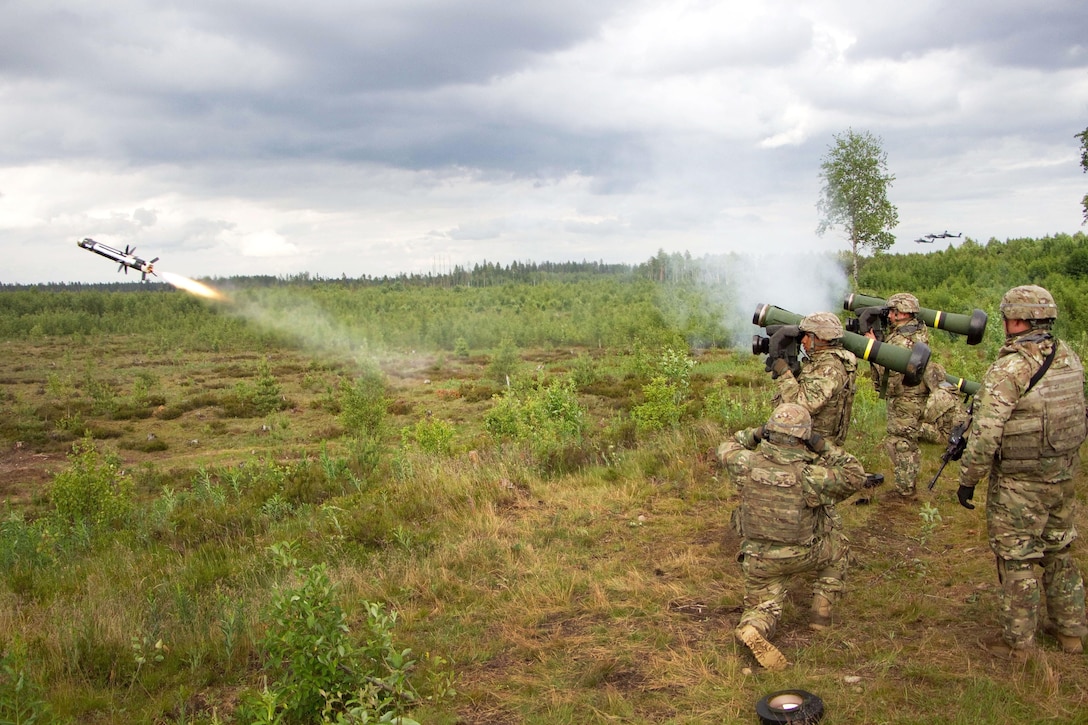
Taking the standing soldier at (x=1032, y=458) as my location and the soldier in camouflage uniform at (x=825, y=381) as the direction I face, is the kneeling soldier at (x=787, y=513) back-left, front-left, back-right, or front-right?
front-left

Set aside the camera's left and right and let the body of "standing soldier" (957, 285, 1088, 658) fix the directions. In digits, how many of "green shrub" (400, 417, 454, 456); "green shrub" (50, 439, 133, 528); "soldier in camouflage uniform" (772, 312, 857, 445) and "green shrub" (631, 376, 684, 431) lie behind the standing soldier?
0

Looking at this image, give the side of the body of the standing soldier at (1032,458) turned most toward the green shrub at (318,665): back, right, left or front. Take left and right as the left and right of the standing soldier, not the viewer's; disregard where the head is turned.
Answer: left

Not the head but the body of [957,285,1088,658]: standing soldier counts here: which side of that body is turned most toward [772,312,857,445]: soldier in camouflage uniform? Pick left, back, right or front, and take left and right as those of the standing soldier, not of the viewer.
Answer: front

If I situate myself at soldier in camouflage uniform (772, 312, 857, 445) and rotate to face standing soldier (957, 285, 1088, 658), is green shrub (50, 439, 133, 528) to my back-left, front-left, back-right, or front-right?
back-right

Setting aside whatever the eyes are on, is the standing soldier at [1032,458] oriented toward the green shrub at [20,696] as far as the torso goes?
no

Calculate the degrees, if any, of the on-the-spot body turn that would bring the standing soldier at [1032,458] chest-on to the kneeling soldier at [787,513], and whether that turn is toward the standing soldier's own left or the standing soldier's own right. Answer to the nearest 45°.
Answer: approximately 45° to the standing soldier's own left

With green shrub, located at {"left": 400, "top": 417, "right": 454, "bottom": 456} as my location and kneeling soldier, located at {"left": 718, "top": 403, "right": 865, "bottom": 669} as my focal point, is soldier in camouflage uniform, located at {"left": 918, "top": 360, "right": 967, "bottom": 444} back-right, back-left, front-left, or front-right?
front-left

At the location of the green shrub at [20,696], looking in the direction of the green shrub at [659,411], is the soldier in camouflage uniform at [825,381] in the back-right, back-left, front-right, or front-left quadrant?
front-right

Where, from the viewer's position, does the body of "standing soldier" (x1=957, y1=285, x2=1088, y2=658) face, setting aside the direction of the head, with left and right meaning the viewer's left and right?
facing away from the viewer and to the left of the viewer

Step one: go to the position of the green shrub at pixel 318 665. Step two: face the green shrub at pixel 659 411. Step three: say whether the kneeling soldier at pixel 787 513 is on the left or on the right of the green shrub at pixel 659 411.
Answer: right

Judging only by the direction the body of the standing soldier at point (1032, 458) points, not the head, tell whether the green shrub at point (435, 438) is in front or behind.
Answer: in front
